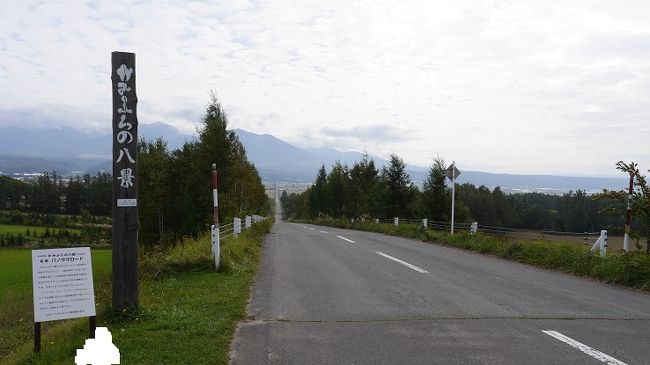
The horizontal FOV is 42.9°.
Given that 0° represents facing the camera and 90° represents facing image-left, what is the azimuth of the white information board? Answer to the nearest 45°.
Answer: approximately 0°

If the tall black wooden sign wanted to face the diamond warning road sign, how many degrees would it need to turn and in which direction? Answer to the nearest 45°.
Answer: approximately 135° to its left

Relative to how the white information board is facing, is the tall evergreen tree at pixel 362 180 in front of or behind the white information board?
behind

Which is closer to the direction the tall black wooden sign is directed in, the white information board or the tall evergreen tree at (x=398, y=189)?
the white information board

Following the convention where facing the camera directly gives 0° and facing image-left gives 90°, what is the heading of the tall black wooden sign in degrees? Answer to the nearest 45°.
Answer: approximately 0°

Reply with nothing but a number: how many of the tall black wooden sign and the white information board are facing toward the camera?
2
